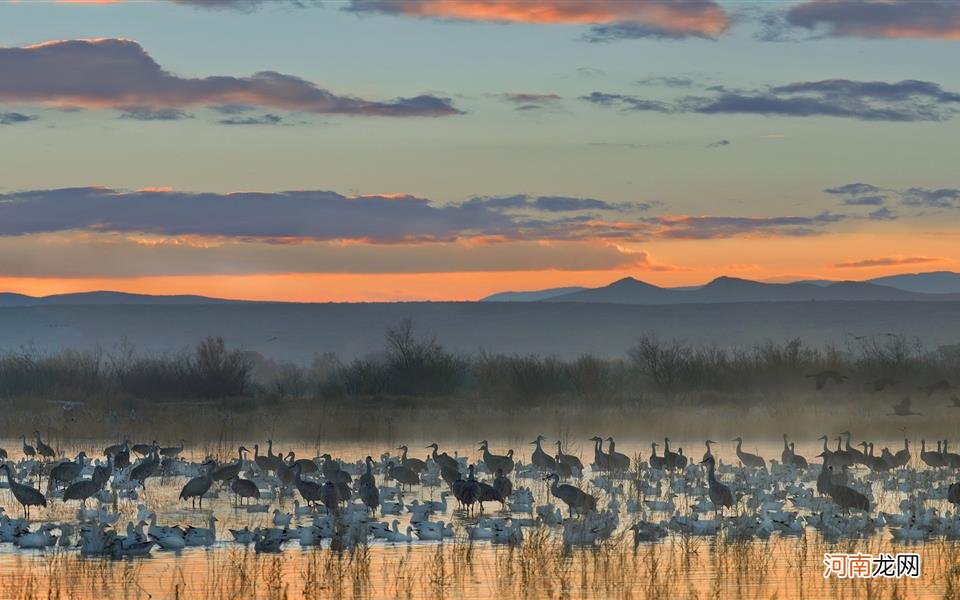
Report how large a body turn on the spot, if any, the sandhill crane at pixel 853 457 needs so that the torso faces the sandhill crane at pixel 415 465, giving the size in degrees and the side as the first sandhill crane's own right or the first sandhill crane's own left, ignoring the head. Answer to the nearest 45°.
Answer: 0° — it already faces it

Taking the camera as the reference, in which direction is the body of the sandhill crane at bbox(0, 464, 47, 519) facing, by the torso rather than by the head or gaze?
to the viewer's left

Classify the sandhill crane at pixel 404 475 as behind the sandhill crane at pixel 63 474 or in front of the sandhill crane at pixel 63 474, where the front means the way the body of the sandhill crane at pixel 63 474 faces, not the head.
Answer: in front

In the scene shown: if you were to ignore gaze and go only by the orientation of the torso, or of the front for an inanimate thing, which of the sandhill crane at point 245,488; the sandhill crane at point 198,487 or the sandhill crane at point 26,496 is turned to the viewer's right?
the sandhill crane at point 198,487

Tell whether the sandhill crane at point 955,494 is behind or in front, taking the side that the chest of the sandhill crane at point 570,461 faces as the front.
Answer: behind

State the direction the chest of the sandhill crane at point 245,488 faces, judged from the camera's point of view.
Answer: to the viewer's left

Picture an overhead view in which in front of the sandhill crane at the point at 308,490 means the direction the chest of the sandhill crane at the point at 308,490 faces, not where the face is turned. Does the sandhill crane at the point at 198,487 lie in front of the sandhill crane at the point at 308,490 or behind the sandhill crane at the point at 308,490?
in front

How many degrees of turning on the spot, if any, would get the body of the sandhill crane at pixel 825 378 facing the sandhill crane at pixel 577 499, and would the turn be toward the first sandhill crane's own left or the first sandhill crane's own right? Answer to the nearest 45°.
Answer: approximately 90° to the first sandhill crane's own left

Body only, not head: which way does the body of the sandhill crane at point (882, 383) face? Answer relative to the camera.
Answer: to the viewer's left

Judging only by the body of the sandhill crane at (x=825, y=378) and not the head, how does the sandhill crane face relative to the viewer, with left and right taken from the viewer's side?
facing to the left of the viewer
